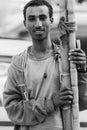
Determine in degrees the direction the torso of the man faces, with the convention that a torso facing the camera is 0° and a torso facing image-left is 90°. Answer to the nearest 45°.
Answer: approximately 0°
